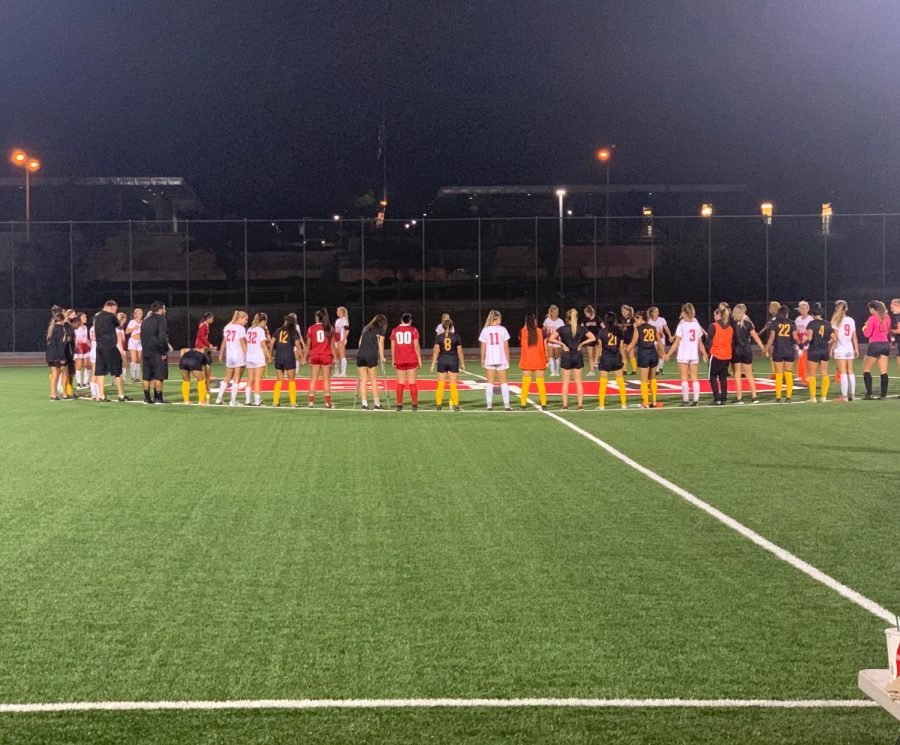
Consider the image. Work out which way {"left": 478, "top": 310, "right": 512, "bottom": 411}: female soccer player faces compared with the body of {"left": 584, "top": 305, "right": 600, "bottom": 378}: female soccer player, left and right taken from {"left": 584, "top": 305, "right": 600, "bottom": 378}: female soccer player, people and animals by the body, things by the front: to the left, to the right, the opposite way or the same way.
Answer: the opposite way

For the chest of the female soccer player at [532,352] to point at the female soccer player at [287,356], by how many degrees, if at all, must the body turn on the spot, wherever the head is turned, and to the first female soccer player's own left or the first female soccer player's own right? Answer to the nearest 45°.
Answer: approximately 90° to the first female soccer player's own left

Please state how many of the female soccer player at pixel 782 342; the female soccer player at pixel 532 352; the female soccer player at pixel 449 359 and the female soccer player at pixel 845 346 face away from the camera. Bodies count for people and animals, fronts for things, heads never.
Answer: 4

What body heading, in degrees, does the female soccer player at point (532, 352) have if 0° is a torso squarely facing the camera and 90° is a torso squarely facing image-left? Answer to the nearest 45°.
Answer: approximately 180°

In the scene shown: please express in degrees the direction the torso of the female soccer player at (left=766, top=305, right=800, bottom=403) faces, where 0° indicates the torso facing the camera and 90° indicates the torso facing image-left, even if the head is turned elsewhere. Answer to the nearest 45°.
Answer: approximately 180°

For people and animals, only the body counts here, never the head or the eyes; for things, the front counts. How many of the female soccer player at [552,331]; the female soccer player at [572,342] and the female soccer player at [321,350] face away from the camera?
2

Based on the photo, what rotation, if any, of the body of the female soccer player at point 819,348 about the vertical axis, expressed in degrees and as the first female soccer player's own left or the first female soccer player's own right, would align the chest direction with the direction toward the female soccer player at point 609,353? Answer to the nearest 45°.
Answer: approximately 135° to the first female soccer player's own left

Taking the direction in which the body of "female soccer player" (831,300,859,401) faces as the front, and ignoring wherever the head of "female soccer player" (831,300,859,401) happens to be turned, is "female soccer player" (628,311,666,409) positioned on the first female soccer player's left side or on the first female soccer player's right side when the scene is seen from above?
on the first female soccer player's left side

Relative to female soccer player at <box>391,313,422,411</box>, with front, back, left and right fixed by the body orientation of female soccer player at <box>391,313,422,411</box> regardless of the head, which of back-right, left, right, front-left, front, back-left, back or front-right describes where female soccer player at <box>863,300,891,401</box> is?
right

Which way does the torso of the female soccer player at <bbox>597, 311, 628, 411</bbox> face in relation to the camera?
away from the camera

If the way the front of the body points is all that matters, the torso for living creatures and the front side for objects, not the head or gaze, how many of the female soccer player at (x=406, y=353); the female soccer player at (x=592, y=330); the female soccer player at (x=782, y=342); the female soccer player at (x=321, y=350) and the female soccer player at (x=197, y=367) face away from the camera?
4

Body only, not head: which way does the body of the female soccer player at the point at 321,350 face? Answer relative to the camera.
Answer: away from the camera

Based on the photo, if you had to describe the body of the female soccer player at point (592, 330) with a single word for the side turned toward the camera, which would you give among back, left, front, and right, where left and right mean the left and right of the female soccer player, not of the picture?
front

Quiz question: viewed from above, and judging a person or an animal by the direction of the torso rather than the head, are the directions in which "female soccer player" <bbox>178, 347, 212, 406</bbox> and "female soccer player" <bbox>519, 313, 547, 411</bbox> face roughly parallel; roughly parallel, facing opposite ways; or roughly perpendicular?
roughly parallel

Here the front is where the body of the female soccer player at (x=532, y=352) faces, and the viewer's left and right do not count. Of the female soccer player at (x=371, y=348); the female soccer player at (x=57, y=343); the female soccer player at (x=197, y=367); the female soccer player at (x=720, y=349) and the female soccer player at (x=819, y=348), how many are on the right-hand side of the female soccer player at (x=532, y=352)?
2

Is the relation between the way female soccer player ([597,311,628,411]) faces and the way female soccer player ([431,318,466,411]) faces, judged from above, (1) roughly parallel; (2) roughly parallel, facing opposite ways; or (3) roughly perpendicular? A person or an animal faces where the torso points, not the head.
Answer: roughly parallel

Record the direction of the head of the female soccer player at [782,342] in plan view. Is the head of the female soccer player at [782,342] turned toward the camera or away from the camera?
away from the camera

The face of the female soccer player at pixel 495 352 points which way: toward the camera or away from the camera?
away from the camera

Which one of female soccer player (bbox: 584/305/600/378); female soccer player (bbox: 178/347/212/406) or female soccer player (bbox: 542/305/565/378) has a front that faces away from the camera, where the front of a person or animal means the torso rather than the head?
female soccer player (bbox: 178/347/212/406)
